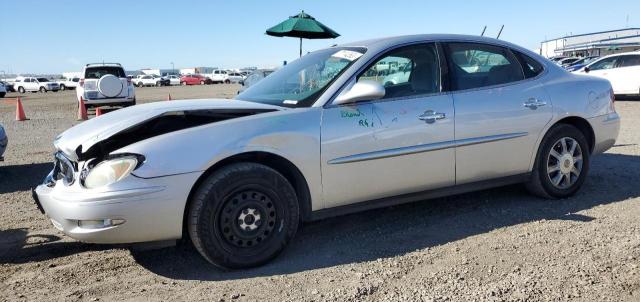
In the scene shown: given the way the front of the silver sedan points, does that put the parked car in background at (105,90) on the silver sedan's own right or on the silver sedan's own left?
on the silver sedan's own right

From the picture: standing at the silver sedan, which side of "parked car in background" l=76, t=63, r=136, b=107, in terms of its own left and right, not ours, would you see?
back

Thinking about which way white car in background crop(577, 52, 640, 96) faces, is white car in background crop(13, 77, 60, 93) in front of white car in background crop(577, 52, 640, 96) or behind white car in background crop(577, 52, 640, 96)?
in front

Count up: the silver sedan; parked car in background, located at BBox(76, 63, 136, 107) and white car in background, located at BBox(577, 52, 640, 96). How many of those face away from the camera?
1

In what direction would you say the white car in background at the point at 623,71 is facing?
to the viewer's left

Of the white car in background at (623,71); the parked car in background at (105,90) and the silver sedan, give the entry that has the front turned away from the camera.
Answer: the parked car in background

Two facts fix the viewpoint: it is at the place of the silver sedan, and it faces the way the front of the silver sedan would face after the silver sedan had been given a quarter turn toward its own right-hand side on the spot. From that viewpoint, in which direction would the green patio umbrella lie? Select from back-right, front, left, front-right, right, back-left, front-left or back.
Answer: front-right

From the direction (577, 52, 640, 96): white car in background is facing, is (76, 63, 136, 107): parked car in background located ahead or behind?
ahead

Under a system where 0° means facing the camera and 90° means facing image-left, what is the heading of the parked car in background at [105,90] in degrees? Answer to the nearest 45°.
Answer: approximately 180°

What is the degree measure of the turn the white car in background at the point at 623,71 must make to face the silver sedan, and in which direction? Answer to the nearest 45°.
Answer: approximately 90° to its left

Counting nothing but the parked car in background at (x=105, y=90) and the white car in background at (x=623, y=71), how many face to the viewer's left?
1
